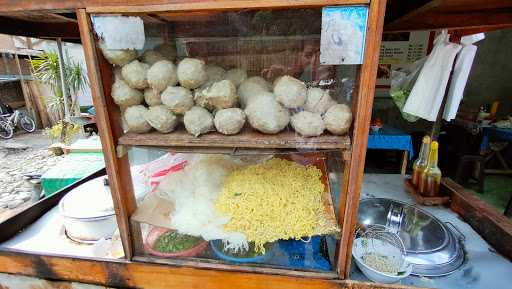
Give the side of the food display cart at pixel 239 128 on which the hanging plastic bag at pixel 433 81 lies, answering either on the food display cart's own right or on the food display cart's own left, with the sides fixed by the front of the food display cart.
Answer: on the food display cart's own left

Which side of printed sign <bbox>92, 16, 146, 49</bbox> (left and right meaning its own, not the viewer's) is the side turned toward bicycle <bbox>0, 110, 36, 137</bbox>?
back

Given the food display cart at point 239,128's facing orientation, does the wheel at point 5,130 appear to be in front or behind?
behind

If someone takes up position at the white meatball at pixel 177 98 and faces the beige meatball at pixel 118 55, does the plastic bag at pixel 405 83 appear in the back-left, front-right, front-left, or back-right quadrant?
back-right

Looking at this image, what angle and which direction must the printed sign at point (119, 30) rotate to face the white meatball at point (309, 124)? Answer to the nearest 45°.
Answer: approximately 45° to its left

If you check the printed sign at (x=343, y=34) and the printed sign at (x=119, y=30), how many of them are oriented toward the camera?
2

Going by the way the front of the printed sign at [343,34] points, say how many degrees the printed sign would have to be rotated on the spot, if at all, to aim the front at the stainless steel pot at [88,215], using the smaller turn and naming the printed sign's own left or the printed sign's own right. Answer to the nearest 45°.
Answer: approximately 90° to the printed sign's own right

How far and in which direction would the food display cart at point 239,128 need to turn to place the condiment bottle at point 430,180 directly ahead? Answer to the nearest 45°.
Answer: approximately 90° to its left

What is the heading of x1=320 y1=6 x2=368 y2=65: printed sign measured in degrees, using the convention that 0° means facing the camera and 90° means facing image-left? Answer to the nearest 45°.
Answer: approximately 0°

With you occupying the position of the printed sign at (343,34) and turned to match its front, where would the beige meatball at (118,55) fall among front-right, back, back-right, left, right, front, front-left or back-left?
right
